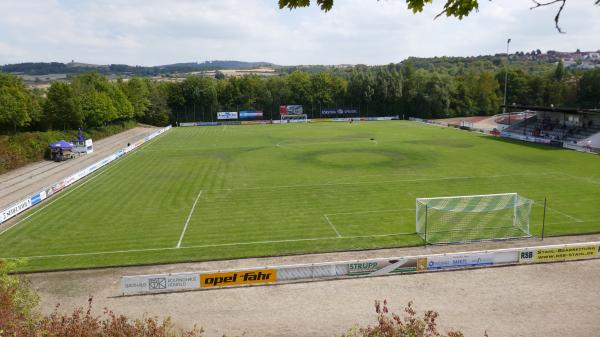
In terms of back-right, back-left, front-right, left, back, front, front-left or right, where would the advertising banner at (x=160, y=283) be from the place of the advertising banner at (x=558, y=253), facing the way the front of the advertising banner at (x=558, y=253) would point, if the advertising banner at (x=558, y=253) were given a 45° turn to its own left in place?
right

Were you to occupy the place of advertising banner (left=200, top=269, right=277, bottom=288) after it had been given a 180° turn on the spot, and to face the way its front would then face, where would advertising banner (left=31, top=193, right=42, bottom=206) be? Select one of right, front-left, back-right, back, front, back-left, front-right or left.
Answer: front-left

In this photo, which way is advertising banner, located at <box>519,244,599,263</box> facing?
toward the camera

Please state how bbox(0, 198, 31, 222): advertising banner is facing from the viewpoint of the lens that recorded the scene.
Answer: facing the viewer and to the right of the viewer

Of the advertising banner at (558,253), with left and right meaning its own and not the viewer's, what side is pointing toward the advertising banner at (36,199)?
right

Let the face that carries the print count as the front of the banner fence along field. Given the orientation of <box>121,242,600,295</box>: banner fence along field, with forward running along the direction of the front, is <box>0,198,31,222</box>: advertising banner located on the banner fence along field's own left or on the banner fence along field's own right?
on the banner fence along field's own right

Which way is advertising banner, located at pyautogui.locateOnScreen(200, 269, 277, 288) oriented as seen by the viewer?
toward the camera

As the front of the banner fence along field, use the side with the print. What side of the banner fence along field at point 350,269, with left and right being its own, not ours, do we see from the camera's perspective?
front

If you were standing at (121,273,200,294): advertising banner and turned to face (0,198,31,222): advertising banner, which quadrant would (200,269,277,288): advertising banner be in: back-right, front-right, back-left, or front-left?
back-right

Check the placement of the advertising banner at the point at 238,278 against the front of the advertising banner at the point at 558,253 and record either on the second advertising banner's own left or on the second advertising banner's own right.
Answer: on the second advertising banner's own right

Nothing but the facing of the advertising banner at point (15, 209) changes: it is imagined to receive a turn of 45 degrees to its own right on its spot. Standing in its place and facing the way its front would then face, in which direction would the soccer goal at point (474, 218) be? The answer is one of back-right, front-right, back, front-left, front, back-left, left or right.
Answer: front-left

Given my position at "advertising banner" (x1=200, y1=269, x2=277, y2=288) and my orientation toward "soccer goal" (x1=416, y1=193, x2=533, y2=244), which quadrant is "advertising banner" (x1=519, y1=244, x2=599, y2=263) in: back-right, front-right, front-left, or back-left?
front-right

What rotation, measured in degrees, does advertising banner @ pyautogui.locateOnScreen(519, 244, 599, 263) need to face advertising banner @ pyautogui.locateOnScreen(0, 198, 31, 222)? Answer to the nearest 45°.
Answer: approximately 90° to its right
